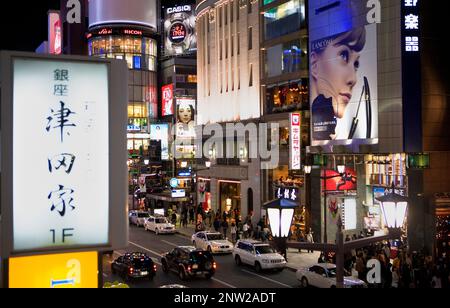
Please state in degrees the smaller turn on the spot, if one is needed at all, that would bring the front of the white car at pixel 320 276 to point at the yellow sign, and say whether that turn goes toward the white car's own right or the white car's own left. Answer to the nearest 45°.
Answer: approximately 45° to the white car's own right

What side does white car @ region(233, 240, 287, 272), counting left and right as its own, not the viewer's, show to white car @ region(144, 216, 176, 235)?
back

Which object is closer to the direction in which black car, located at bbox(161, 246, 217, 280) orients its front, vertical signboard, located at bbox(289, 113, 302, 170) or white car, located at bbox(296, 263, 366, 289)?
the vertical signboard

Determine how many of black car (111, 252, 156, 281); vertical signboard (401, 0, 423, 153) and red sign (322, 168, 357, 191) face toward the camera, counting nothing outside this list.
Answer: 2

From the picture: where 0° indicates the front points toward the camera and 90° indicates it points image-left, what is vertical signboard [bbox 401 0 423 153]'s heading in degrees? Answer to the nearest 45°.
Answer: approximately 0°

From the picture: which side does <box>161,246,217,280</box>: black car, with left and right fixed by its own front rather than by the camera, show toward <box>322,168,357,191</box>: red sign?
right

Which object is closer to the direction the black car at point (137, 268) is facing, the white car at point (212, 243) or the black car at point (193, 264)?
the white car

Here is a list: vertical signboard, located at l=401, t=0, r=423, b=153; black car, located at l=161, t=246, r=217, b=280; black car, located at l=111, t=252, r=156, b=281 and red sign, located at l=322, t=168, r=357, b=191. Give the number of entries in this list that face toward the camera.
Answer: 2

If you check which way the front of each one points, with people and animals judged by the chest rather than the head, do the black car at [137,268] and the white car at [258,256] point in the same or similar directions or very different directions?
very different directions

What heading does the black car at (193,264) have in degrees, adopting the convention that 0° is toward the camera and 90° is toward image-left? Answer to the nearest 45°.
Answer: approximately 135°

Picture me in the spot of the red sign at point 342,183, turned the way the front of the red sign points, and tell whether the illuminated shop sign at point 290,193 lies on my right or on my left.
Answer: on my right

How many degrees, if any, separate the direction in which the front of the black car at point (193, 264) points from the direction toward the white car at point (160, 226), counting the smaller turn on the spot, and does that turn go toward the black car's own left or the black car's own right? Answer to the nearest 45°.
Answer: approximately 45° to the black car's own right

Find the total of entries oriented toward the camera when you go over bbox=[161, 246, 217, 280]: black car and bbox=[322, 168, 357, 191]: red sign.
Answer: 1
